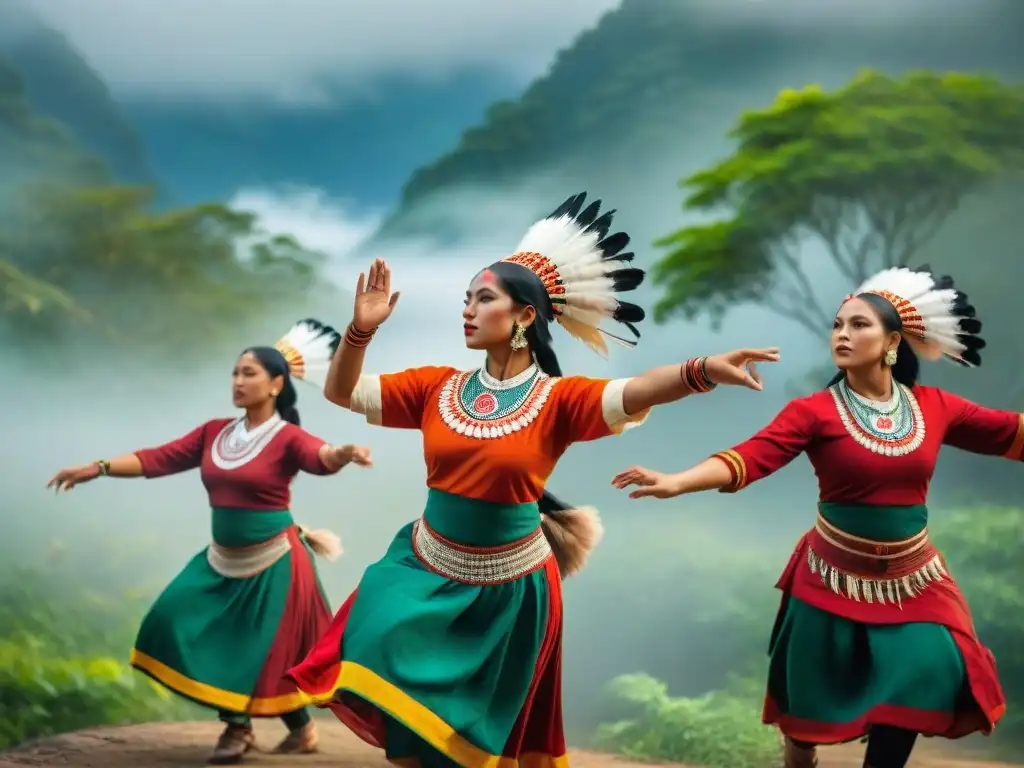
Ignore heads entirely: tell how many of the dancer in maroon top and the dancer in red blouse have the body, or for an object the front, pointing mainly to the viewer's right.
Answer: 0

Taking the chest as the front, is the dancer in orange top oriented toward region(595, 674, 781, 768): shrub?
no

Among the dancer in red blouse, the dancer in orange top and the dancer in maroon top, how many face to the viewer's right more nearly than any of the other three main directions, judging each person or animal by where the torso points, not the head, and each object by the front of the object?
0

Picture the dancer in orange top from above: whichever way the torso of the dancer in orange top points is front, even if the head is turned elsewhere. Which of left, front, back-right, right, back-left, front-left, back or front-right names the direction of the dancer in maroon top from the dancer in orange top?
right

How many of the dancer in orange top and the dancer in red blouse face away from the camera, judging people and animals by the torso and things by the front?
0

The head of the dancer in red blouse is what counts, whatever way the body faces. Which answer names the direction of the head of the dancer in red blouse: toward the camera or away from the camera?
toward the camera

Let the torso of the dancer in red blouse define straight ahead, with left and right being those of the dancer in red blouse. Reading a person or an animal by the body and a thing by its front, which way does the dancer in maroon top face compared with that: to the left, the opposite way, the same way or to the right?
the same way

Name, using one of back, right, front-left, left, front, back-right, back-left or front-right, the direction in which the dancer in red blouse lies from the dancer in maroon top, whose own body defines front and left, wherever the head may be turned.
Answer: left

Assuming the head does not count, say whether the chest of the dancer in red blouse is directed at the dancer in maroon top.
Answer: no

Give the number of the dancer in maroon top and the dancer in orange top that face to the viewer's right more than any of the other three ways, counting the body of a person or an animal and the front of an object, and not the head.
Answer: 0

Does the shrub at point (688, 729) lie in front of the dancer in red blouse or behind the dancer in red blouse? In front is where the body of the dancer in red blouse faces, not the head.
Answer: behind

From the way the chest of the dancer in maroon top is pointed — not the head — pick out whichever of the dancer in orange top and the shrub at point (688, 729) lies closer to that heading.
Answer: the dancer in orange top

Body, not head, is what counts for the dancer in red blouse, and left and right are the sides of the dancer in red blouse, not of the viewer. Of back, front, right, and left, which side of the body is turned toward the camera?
front
